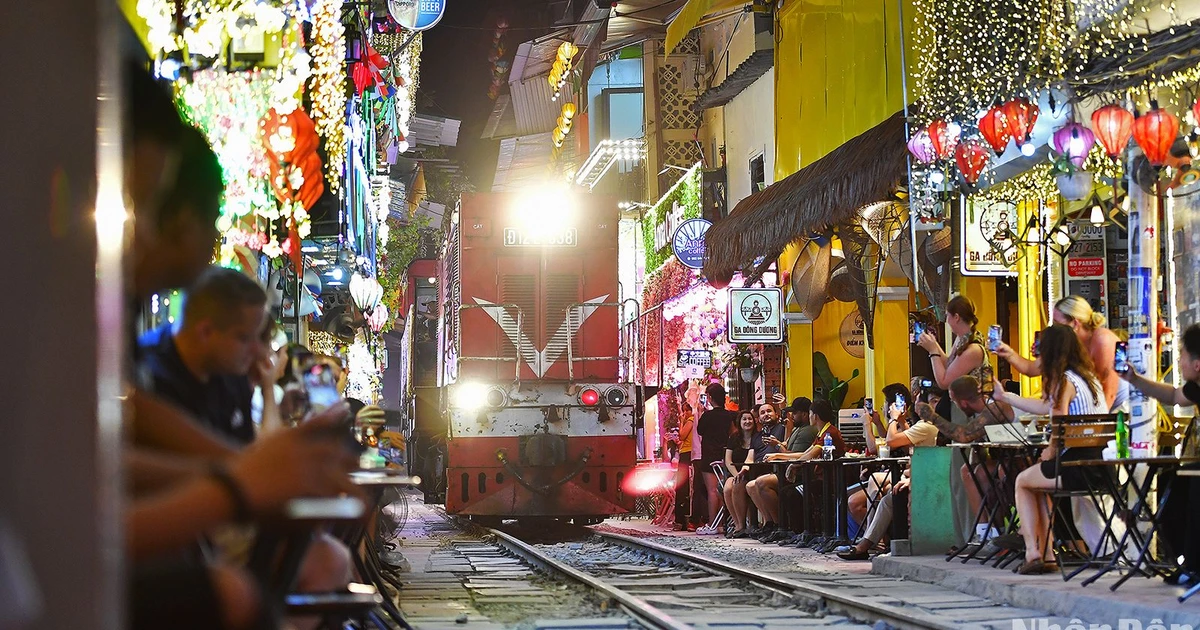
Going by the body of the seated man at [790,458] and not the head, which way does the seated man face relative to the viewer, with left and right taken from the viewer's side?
facing to the left of the viewer

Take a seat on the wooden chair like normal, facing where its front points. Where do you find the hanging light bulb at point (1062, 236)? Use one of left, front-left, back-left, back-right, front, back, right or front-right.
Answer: front-right

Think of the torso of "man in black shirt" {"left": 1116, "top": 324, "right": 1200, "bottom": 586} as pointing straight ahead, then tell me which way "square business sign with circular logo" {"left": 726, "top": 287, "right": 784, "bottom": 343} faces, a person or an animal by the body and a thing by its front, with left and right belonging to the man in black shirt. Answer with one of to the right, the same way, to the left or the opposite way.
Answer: to the left

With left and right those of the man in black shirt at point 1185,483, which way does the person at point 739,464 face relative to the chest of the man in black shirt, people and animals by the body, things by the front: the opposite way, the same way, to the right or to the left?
to the left

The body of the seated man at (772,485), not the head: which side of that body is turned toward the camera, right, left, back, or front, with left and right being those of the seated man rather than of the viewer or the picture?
left

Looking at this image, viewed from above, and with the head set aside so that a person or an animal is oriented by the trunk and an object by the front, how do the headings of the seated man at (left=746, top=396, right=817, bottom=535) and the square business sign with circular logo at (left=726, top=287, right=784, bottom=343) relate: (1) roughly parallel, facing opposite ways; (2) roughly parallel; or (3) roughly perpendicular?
roughly perpendicular

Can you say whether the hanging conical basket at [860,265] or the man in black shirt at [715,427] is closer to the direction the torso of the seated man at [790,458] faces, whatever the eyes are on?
the man in black shirt

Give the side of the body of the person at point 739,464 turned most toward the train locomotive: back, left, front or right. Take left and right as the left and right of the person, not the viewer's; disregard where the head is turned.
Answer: right

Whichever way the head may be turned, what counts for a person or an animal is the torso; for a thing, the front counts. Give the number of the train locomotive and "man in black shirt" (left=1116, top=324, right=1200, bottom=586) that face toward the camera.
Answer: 1

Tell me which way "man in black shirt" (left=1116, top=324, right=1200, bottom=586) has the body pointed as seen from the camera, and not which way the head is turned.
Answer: to the viewer's left
